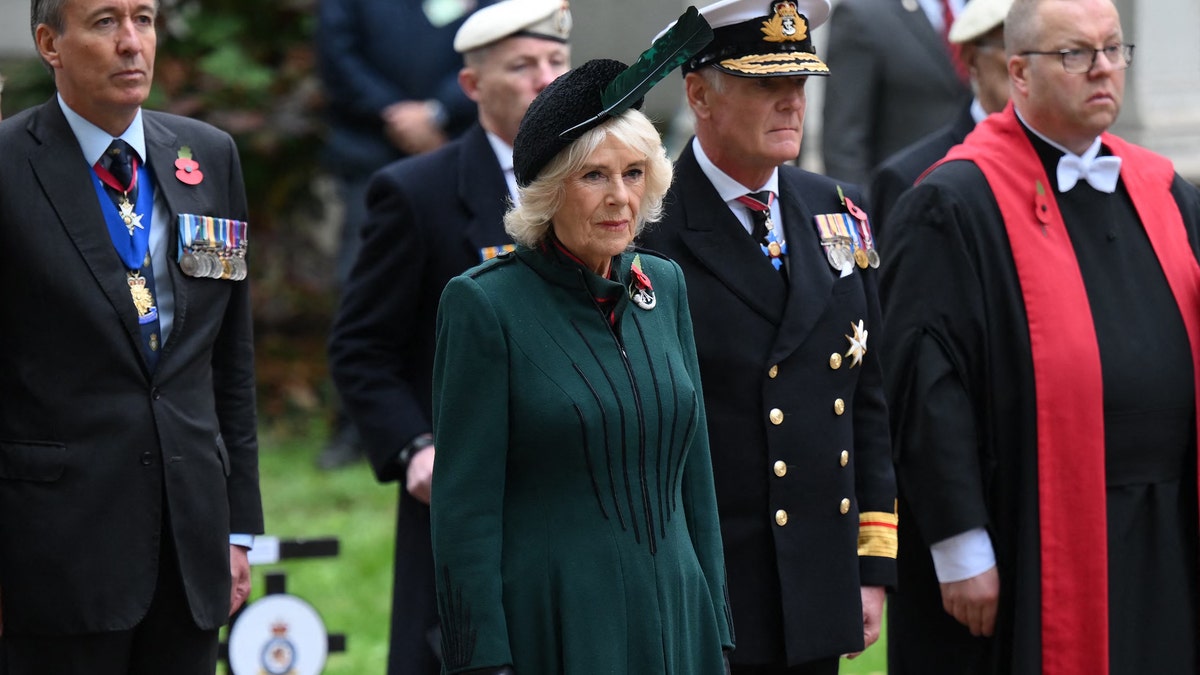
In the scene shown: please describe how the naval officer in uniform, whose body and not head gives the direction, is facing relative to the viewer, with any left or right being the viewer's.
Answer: facing the viewer and to the right of the viewer

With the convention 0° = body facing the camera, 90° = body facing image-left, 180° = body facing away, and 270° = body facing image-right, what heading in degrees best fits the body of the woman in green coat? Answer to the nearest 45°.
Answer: approximately 315°

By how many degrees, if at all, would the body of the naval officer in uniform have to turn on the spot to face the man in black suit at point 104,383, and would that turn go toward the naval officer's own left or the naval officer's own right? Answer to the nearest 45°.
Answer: approximately 135° to the naval officer's own right

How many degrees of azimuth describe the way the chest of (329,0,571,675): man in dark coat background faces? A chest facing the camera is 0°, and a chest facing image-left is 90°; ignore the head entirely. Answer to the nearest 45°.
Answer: approximately 315°

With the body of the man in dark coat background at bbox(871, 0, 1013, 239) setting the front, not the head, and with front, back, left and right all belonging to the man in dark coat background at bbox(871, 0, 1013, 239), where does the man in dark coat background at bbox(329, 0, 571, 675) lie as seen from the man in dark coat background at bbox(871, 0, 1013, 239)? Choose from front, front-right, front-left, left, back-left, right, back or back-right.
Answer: right

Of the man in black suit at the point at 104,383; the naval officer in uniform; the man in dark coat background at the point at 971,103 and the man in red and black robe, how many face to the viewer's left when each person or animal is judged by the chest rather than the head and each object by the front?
0

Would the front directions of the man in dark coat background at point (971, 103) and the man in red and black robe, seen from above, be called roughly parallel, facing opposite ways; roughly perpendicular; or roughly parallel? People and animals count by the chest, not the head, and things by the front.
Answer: roughly parallel

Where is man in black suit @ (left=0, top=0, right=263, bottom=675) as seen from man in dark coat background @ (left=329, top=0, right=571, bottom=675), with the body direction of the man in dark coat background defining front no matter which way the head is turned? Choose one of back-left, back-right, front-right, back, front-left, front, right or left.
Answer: right

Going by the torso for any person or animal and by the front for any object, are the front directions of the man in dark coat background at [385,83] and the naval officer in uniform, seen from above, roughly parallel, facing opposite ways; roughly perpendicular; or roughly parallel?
roughly parallel

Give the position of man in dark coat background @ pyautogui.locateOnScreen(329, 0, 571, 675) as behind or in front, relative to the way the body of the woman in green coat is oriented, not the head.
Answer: behind

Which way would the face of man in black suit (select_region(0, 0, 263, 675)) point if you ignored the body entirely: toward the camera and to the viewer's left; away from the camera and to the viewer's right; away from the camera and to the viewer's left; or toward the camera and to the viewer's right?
toward the camera and to the viewer's right
